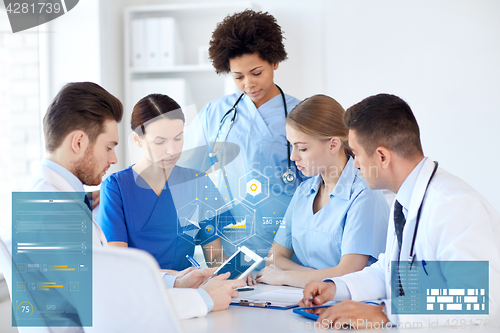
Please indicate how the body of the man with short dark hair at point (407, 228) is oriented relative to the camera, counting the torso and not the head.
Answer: to the viewer's left

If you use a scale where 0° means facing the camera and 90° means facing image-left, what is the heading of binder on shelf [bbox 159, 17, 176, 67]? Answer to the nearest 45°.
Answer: approximately 0°

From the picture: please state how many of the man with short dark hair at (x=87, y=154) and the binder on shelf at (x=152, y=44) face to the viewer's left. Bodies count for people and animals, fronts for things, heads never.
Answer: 0

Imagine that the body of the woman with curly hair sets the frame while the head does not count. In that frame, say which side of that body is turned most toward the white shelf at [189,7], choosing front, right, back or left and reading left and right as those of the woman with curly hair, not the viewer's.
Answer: back

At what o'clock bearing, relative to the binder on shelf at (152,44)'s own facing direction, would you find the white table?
The white table is roughly at 12 o'clock from the binder on shelf.

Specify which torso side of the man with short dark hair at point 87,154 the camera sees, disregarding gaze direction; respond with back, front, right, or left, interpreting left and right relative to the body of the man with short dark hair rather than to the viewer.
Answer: right

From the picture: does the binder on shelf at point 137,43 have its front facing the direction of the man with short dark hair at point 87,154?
yes

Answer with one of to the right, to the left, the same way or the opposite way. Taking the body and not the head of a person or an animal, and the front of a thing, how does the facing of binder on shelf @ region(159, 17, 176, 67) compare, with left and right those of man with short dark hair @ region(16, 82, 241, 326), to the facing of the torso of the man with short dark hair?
to the right
